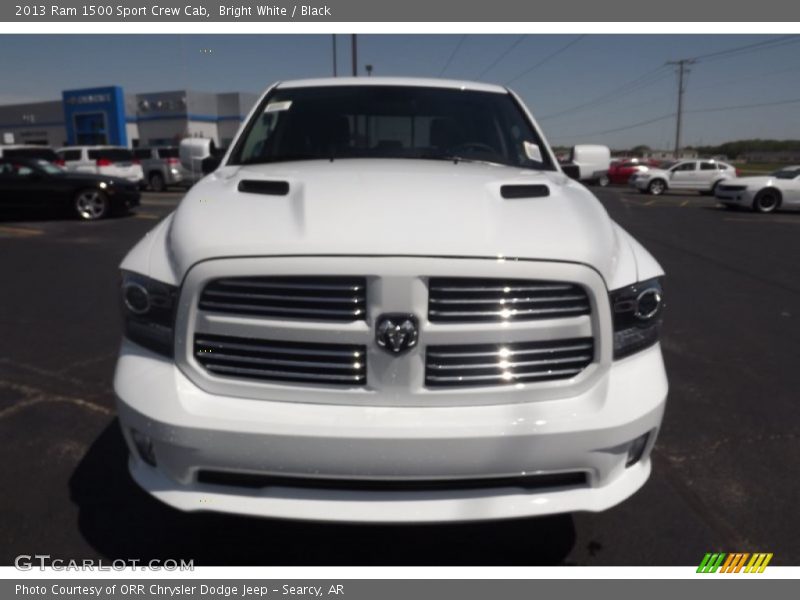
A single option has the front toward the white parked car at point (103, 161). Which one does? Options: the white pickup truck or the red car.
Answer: the red car

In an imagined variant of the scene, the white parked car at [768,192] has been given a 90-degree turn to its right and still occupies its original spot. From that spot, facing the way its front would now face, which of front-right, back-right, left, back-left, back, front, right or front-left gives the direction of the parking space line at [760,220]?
back-left

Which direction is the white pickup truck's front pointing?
toward the camera

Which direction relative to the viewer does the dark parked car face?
to the viewer's right

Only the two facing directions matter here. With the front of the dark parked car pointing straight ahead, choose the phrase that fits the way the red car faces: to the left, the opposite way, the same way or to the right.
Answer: the opposite way

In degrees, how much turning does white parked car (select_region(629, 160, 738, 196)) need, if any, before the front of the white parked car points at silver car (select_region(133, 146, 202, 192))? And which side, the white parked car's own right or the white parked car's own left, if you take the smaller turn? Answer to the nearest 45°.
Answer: approximately 45° to the white parked car's own left

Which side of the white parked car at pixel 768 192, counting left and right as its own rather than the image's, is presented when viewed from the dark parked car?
front

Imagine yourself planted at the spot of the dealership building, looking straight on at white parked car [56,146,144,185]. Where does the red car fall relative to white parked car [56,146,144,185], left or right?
left

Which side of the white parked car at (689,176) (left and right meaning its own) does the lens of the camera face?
left

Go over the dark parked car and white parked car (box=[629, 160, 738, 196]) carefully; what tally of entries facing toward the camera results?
0

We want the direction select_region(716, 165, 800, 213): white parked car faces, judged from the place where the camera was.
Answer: facing the viewer and to the left of the viewer

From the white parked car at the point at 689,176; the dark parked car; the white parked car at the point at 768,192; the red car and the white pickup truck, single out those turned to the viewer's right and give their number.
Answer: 1

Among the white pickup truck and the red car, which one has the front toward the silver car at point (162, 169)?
the red car
